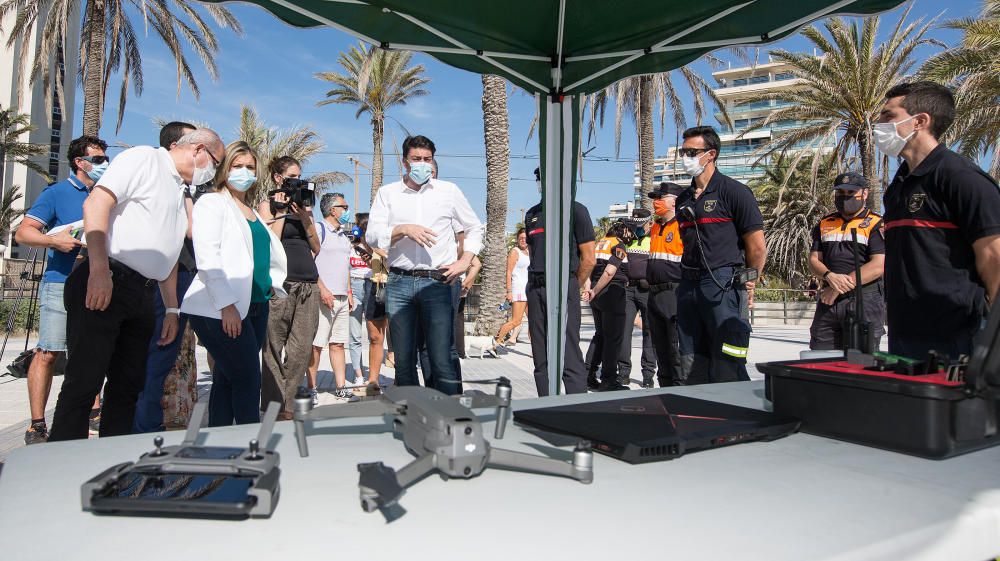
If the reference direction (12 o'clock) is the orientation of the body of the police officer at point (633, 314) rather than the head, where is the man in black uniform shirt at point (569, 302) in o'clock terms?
The man in black uniform shirt is roughly at 11 o'clock from the police officer.

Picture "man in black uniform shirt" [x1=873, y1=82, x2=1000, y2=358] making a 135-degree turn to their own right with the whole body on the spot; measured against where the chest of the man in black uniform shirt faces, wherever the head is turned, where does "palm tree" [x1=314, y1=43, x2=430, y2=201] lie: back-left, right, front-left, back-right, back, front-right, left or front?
front-left

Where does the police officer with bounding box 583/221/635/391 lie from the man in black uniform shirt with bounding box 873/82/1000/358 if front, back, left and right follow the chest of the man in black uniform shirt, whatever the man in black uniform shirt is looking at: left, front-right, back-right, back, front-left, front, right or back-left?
right

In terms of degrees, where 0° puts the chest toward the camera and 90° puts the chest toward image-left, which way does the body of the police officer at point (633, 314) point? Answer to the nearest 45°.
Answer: approximately 45°

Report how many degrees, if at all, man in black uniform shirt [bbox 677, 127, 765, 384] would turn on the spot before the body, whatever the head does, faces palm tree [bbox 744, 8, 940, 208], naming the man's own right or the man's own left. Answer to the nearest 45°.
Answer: approximately 135° to the man's own right

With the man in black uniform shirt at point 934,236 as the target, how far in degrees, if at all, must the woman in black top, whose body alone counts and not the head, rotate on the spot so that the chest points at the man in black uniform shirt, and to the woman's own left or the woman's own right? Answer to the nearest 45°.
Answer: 0° — they already face them

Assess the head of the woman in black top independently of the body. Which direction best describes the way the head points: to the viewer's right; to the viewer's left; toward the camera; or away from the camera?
to the viewer's right

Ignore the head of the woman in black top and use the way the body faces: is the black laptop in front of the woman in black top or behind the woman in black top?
in front

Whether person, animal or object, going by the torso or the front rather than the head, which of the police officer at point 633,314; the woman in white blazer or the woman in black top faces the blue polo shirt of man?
the police officer

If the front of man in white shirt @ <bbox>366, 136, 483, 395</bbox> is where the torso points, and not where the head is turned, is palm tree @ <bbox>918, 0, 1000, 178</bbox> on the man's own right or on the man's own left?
on the man's own left
